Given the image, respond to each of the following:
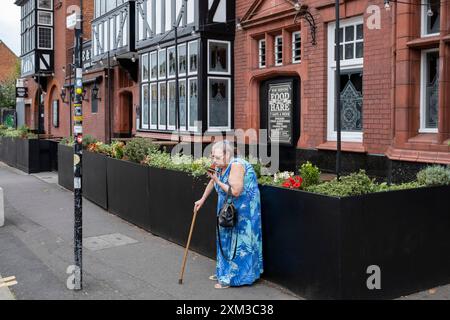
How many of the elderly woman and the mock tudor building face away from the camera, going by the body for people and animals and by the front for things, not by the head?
0

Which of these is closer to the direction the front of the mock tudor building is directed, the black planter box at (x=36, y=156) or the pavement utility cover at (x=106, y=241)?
the pavement utility cover

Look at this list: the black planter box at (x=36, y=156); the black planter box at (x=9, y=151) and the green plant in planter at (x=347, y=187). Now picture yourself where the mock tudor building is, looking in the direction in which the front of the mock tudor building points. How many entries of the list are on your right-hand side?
2

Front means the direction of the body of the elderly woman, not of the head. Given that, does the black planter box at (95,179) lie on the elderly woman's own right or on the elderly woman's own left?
on the elderly woman's own right

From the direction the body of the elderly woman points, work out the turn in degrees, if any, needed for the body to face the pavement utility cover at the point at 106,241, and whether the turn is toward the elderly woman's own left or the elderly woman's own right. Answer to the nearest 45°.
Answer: approximately 45° to the elderly woman's own right

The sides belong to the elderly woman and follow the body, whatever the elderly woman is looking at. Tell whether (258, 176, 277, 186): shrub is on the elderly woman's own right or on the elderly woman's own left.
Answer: on the elderly woman's own right

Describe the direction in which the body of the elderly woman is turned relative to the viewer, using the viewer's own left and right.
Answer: facing to the left of the viewer

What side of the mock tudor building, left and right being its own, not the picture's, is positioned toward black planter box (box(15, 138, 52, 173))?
right

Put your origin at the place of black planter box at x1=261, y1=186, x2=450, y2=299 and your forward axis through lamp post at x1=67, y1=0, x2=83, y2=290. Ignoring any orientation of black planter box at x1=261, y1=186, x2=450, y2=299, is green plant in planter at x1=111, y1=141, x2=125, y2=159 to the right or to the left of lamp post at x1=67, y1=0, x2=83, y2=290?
right

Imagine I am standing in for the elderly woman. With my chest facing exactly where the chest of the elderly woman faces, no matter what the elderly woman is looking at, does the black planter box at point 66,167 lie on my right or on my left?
on my right

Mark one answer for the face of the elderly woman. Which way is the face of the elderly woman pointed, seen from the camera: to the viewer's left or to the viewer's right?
to the viewer's left

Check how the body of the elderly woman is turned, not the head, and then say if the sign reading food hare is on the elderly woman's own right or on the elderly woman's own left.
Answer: on the elderly woman's own right

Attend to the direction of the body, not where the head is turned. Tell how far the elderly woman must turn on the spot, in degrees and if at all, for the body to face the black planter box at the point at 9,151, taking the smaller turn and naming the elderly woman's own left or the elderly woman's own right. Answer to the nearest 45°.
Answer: approximately 45° to the elderly woman's own right

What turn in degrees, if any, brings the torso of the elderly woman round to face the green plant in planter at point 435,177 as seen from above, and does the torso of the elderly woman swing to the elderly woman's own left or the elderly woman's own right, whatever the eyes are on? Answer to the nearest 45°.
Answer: approximately 180°

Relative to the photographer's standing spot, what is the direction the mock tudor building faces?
facing the viewer and to the left of the viewer
